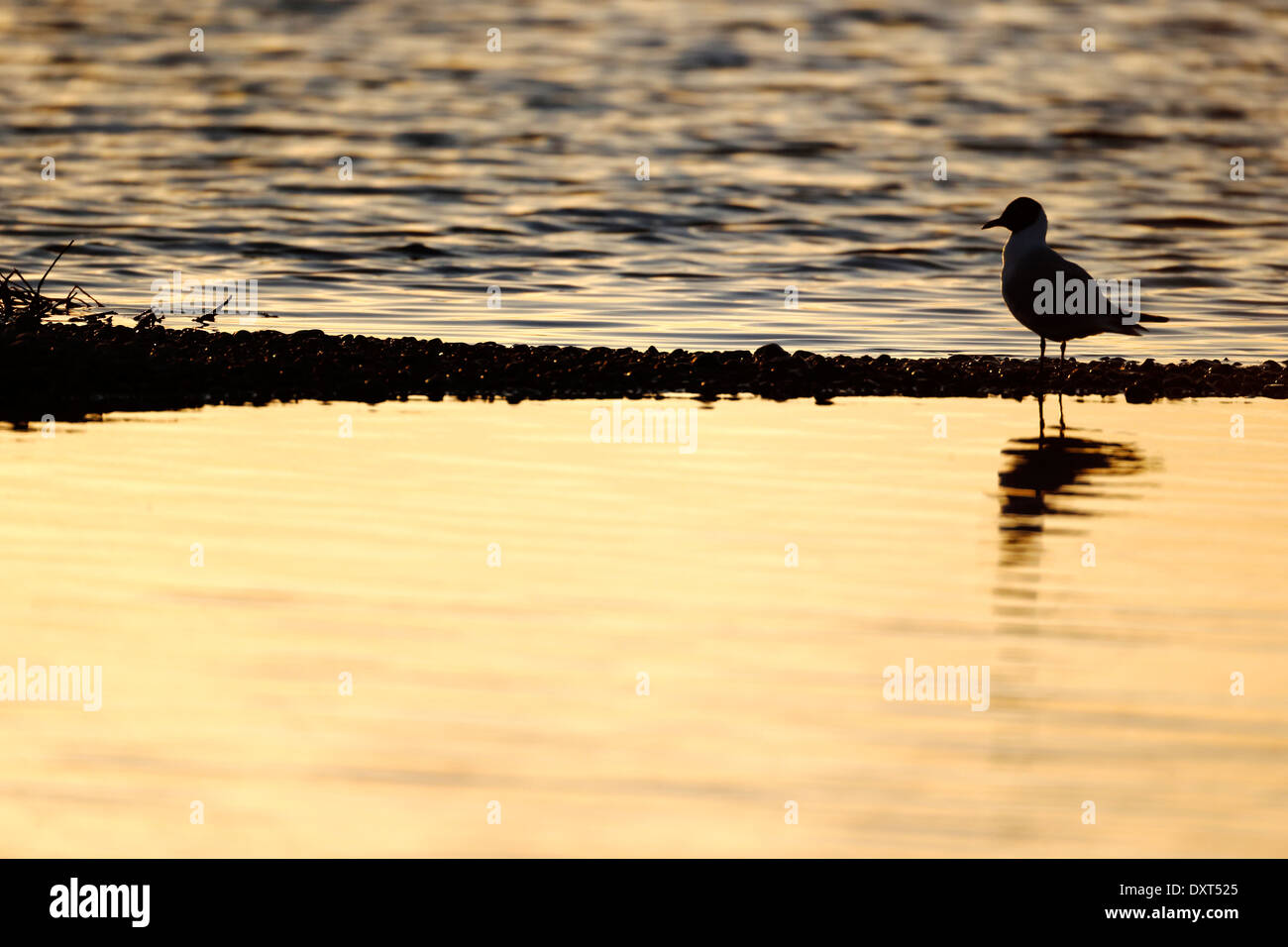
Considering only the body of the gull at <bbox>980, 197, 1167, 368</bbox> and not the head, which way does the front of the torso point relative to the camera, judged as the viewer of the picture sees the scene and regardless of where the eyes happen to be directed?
to the viewer's left
